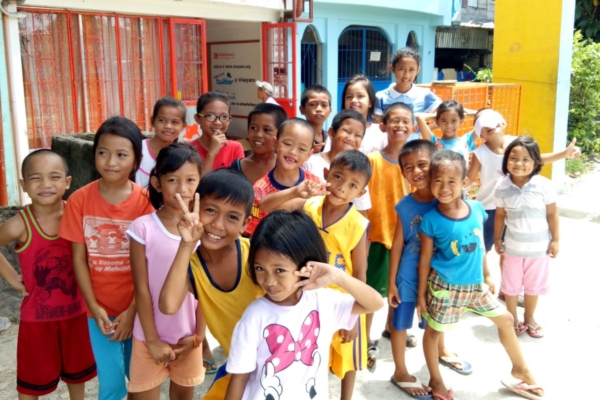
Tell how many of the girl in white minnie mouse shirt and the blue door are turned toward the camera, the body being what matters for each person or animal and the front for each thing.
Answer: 2

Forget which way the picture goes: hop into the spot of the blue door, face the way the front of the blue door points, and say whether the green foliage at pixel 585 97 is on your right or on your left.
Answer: on your left

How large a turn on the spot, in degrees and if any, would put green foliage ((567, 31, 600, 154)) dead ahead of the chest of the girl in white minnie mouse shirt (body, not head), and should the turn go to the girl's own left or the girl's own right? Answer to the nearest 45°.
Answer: approximately 135° to the girl's own left

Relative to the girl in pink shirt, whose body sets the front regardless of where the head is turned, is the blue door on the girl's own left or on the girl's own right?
on the girl's own left

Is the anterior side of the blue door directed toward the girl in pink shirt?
yes

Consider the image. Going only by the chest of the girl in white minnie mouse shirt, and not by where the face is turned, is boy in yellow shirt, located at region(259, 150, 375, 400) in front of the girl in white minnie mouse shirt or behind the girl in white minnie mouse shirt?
behind

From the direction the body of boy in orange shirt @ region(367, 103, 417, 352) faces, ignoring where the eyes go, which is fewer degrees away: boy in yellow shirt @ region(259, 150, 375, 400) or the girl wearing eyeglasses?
the boy in yellow shirt

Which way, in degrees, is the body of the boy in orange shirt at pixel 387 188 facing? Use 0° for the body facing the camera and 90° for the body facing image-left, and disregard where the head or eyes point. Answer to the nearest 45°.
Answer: approximately 0°

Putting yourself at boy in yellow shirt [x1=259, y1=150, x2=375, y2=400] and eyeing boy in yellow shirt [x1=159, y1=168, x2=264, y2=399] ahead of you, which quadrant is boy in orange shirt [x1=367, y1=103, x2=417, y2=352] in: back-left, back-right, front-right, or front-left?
back-right
